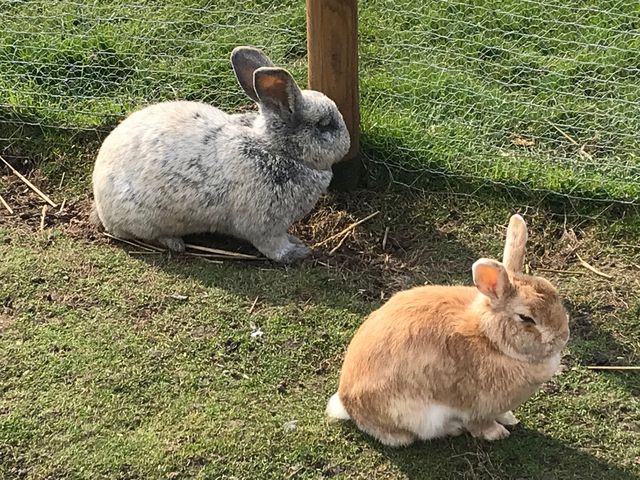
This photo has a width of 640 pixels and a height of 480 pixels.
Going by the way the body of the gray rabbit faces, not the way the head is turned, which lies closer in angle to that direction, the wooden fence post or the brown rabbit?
the wooden fence post

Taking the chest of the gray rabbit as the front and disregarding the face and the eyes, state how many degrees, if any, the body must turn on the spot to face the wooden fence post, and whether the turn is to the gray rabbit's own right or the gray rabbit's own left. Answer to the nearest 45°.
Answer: approximately 45° to the gray rabbit's own left

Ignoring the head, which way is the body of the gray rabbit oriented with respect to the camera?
to the viewer's right

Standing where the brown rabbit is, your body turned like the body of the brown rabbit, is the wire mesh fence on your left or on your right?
on your left

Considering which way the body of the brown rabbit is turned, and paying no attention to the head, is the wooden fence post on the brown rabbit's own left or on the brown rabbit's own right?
on the brown rabbit's own left

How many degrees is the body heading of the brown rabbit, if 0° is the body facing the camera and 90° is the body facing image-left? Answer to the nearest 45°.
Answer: approximately 270°

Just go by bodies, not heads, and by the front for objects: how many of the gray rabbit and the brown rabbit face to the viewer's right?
2

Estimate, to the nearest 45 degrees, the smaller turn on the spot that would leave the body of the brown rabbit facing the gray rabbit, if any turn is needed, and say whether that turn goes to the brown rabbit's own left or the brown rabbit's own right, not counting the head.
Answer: approximately 135° to the brown rabbit's own left
